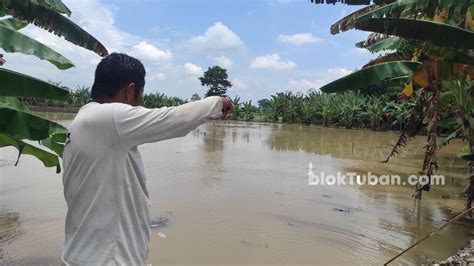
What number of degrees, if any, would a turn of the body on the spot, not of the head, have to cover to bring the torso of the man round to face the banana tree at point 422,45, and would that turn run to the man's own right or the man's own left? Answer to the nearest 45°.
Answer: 0° — they already face it

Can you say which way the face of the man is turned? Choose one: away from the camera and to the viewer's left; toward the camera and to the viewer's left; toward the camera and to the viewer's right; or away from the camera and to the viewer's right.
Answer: away from the camera and to the viewer's right

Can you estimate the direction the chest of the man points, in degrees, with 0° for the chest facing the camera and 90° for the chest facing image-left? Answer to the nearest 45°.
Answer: approximately 225°

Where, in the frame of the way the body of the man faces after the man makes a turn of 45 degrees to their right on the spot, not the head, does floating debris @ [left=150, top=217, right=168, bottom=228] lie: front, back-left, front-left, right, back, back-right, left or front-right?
left
